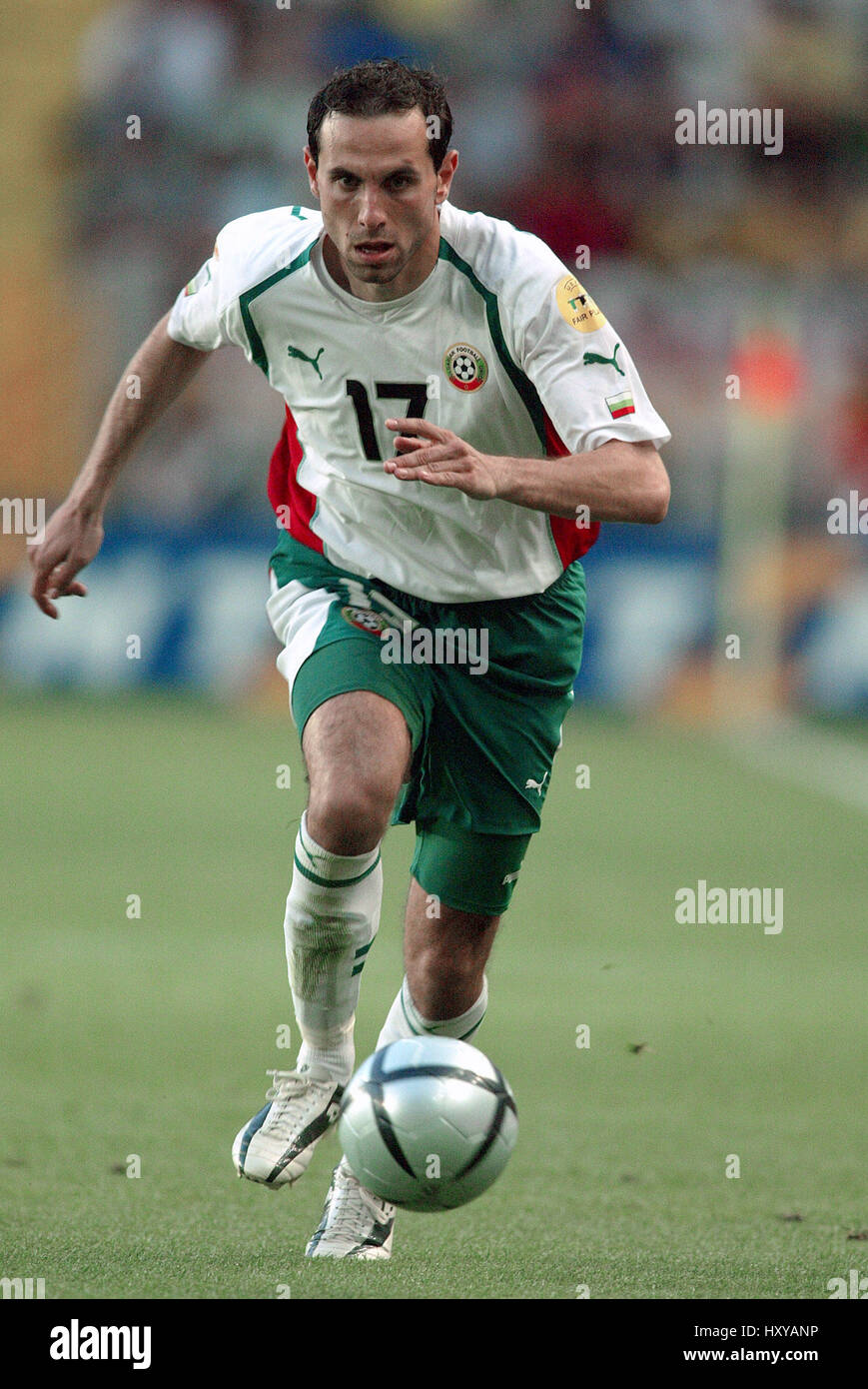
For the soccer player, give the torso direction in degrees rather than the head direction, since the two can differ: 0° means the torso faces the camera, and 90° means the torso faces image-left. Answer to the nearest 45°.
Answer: approximately 0°
